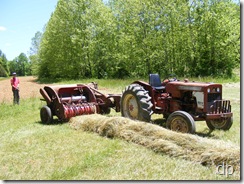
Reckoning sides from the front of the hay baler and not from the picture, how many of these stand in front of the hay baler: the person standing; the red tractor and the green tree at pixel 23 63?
1

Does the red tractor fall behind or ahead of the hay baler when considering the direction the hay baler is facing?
ahead

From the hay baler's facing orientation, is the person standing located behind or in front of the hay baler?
behind

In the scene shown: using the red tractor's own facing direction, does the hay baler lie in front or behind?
behind

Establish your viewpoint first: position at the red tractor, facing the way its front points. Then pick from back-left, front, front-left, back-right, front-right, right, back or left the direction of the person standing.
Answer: back

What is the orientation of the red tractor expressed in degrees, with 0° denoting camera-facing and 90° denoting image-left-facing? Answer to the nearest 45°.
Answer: approximately 315°

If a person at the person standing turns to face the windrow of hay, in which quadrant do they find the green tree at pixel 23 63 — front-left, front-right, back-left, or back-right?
back-left

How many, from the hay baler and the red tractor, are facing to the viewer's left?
0

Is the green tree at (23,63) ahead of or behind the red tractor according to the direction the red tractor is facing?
behind

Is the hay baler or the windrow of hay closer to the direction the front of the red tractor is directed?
the windrow of hay

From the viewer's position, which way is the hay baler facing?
facing the viewer and to the right of the viewer
